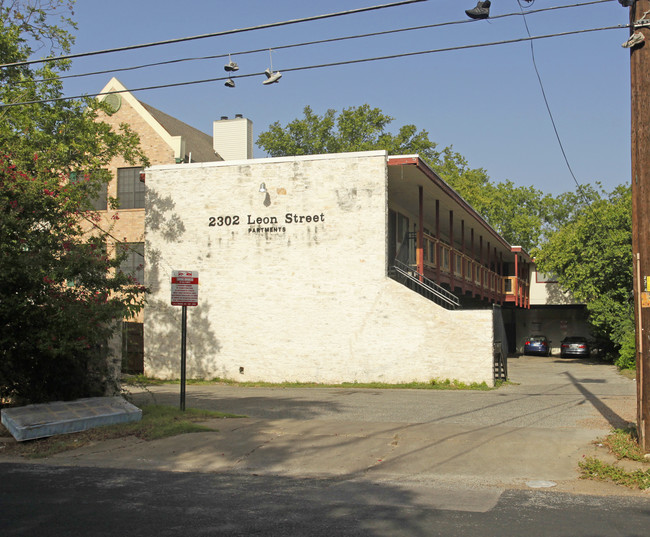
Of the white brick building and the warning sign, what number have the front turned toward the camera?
2

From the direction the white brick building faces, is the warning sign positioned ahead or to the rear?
ahead

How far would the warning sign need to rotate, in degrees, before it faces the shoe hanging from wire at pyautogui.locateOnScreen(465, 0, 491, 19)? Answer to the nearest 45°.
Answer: approximately 45° to its left

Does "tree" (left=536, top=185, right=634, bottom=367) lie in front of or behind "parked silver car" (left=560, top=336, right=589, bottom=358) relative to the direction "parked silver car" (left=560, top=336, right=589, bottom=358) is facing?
behind

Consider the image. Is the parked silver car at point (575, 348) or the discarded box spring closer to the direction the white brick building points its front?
the discarded box spring

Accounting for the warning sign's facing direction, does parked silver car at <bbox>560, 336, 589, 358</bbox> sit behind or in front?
behind

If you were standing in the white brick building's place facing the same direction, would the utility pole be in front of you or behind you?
in front

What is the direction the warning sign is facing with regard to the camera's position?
facing the viewer
